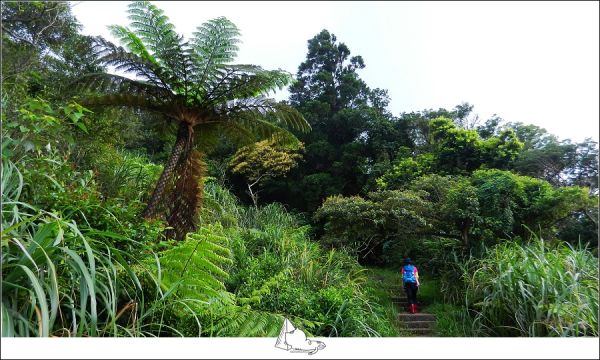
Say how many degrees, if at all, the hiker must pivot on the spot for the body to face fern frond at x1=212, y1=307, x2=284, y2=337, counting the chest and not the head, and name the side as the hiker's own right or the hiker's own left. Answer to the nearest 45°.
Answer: approximately 135° to the hiker's own left

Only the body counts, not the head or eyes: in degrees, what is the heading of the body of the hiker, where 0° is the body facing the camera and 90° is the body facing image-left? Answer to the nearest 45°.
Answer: approximately 180°

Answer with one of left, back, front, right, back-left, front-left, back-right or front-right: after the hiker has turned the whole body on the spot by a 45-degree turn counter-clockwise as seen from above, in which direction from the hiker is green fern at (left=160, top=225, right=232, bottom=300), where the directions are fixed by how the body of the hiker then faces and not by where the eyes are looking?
left

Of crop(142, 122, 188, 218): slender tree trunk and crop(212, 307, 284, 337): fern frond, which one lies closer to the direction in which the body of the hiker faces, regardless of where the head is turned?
the slender tree trunk

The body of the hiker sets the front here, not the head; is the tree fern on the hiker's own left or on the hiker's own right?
on the hiker's own left

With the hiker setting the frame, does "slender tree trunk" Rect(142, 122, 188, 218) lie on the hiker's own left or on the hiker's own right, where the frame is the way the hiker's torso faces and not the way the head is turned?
on the hiker's own left
